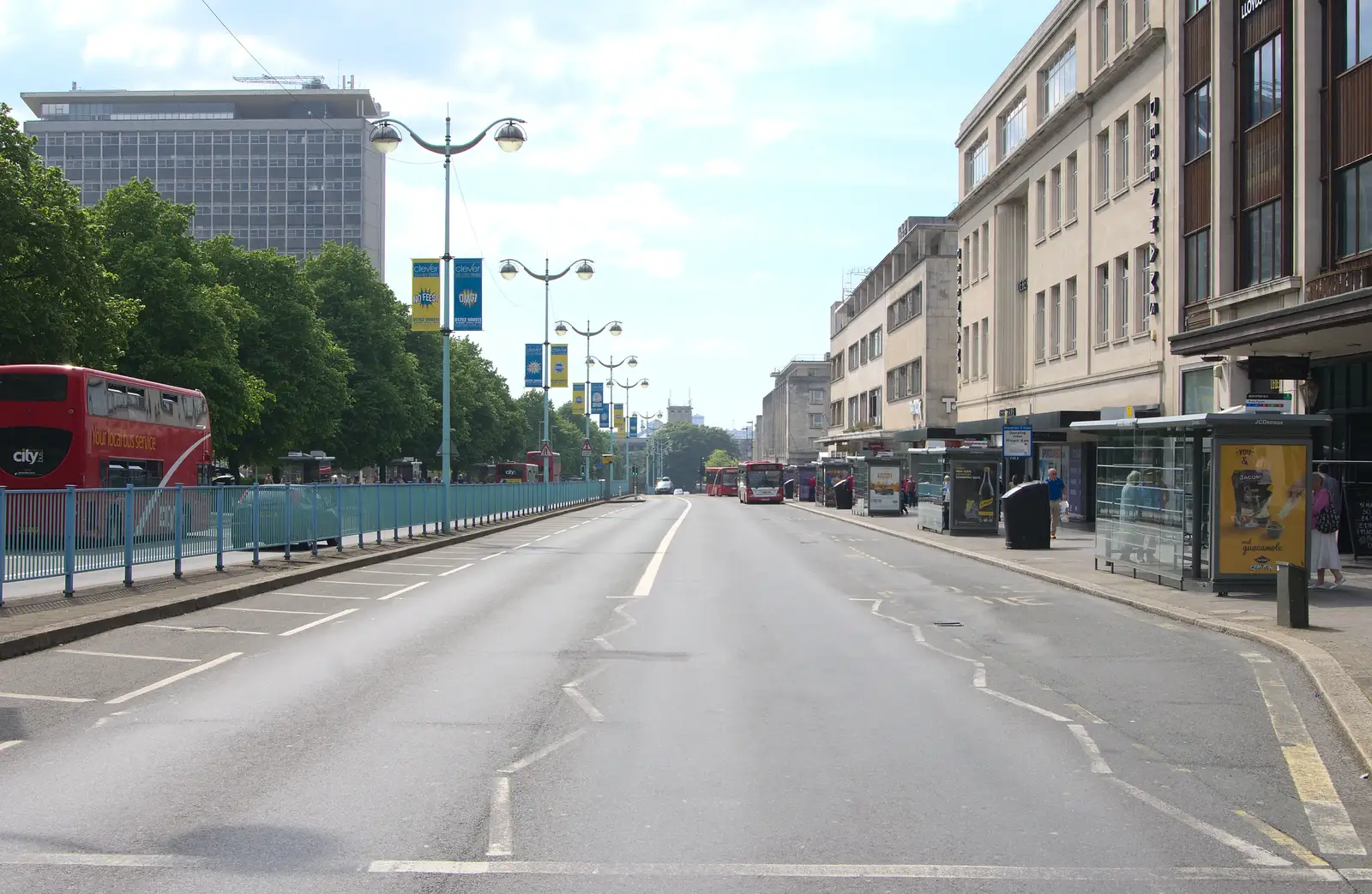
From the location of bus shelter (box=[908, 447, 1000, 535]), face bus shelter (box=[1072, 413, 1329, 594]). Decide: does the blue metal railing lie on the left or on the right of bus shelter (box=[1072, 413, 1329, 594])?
right

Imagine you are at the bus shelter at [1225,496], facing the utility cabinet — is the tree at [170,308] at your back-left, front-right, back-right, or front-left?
back-right
